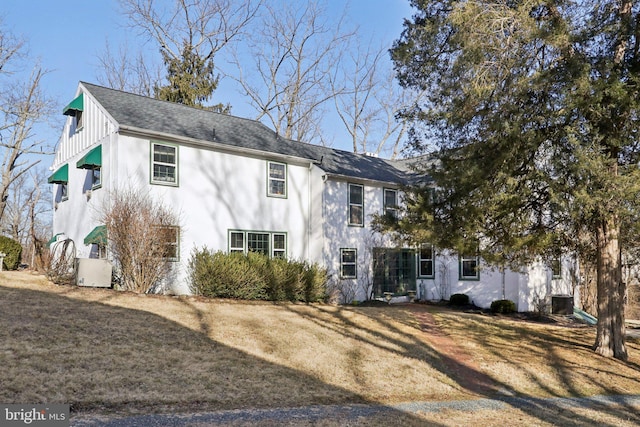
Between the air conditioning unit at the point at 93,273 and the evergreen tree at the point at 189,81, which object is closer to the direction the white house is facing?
the air conditioning unit

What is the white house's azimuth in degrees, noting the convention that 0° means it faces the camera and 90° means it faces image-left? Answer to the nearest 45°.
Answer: approximately 315°

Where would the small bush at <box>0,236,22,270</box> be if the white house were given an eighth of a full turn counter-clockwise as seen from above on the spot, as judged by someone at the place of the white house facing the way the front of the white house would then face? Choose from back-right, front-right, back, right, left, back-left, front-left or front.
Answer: back

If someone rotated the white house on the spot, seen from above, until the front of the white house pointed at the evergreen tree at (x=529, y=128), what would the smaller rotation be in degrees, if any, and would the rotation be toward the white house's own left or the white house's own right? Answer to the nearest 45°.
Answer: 0° — it already faces it

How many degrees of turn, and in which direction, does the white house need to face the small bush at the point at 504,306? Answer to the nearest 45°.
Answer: approximately 45° to its left

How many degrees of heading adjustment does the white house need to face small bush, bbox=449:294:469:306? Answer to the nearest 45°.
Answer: approximately 45° to its left
